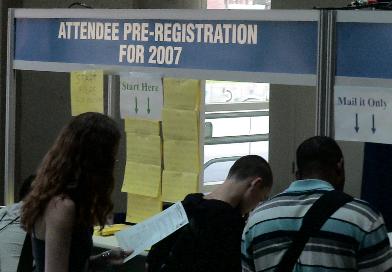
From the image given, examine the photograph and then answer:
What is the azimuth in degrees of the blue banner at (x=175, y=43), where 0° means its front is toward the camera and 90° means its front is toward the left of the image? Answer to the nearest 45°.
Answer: approximately 0°

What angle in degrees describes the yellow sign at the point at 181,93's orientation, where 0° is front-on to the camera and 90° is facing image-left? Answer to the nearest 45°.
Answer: approximately 0°

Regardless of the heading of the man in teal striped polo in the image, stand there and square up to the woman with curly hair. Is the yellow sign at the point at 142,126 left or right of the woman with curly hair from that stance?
right

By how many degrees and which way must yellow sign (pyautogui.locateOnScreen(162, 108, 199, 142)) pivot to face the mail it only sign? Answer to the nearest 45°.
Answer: approximately 45° to its left

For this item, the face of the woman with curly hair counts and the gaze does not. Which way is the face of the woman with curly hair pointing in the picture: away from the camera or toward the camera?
away from the camera

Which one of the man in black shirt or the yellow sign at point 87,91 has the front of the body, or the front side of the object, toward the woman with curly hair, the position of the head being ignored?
the yellow sign
